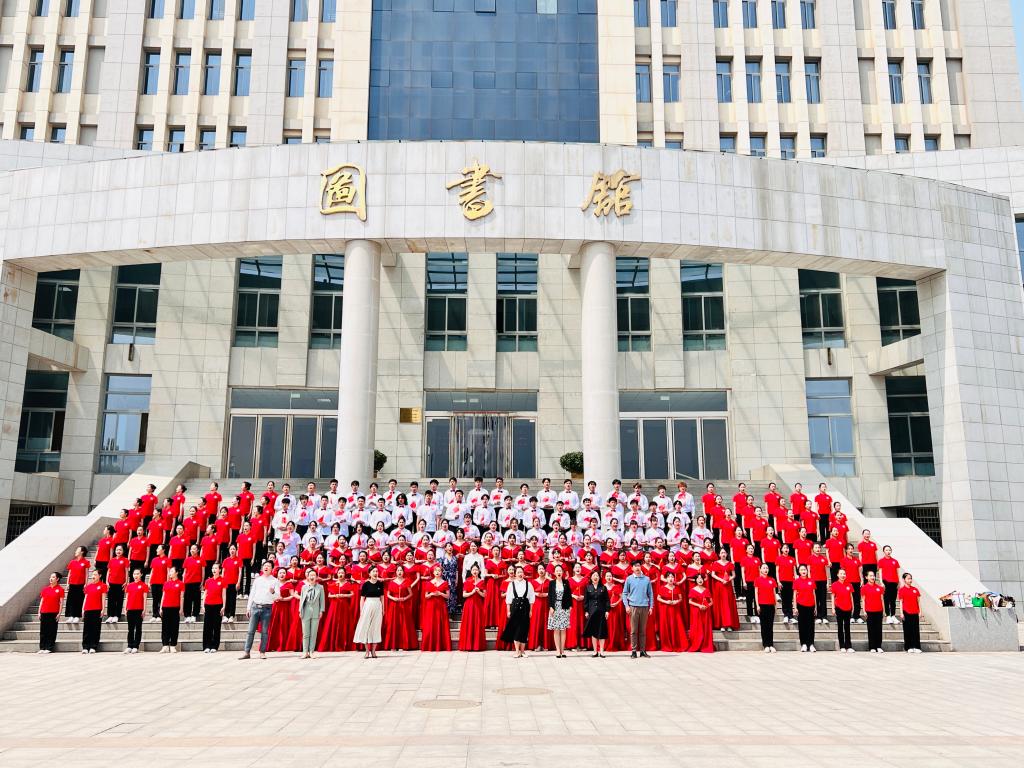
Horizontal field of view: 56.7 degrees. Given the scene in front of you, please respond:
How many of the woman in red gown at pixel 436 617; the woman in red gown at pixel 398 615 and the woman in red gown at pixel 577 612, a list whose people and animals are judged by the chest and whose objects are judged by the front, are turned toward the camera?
3

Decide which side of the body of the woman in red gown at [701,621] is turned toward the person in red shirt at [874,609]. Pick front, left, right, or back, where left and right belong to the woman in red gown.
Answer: left

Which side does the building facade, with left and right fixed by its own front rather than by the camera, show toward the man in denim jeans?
front

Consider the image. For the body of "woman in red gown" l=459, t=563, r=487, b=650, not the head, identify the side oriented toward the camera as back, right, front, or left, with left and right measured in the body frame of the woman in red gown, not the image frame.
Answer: front

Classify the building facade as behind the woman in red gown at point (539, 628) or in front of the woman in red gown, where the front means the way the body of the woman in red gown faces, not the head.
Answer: behind

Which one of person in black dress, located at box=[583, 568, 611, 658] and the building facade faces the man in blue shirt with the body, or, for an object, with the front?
the building facade

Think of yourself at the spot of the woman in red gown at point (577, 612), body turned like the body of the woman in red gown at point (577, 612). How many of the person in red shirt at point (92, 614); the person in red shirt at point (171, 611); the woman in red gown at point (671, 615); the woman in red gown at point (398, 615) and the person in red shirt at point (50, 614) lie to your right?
4

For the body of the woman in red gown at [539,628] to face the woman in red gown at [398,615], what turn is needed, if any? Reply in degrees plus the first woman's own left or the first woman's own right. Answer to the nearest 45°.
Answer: approximately 90° to the first woman's own right

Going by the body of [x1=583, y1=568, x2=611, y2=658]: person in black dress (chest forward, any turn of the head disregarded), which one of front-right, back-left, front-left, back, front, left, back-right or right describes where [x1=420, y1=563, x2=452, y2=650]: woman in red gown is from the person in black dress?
right

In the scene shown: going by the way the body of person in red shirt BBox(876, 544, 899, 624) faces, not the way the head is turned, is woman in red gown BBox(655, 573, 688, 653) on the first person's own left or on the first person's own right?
on the first person's own right

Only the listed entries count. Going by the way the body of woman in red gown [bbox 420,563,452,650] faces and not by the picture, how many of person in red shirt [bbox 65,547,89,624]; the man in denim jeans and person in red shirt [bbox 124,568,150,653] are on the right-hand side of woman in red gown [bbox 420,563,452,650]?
3

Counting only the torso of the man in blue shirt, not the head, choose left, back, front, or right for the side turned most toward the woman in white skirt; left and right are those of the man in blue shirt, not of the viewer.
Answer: right
